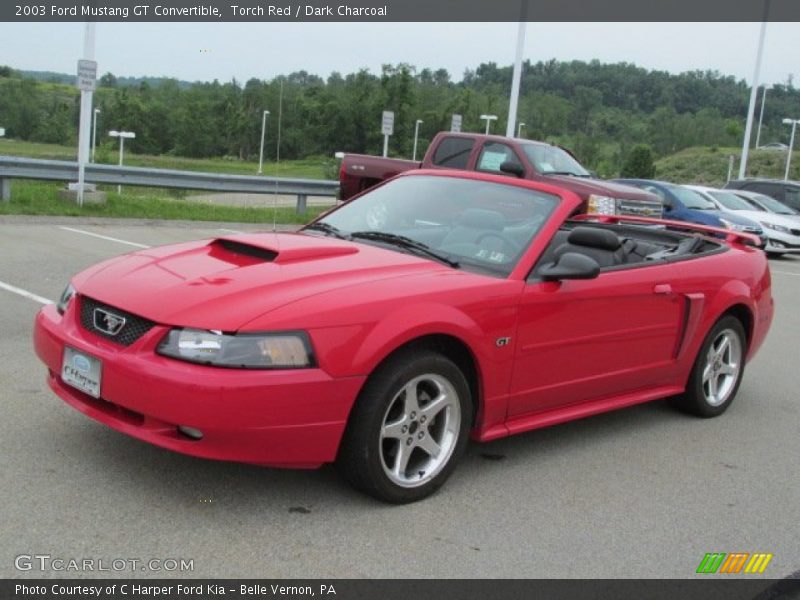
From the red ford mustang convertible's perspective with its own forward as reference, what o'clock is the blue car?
The blue car is roughly at 5 o'clock from the red ford mustang convertible.

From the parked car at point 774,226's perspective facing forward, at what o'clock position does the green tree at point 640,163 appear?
The green tree is roughly at 7 o'clock from the parked car.

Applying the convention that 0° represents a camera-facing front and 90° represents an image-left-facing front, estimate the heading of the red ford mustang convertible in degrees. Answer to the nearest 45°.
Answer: approximately 45°

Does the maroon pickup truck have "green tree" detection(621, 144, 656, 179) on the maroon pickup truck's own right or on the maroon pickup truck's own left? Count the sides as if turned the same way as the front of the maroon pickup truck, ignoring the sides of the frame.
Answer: on the maroon pickup truck's own left

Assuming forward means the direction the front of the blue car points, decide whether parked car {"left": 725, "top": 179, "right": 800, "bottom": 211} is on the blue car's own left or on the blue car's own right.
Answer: on the blue car's own left

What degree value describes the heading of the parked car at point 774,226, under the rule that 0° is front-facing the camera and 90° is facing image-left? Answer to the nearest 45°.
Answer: approximately 315°

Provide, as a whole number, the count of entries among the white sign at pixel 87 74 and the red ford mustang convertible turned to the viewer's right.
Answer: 0

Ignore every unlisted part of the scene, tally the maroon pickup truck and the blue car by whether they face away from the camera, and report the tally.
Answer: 0

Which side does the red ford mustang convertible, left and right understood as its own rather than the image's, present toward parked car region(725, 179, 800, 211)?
back

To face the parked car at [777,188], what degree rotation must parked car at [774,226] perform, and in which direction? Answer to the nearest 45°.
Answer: approximately 135° to its left

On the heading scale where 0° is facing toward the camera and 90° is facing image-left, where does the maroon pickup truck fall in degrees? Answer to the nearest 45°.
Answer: approximately 315°
